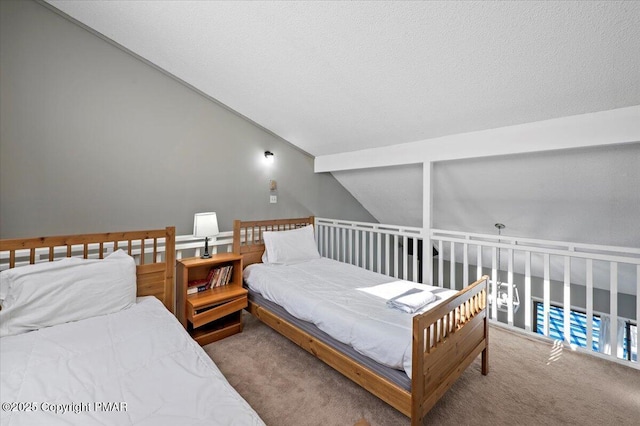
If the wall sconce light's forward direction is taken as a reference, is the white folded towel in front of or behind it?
in front

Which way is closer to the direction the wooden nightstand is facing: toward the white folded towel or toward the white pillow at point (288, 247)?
the white folded towel

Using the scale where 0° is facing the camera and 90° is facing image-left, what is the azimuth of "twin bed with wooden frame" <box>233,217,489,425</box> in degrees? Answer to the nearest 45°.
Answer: approximately 315°

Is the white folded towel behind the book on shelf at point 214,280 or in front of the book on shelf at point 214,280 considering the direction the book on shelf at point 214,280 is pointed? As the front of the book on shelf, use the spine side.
in front

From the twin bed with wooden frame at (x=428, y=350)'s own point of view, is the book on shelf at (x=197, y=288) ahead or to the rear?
to the rear

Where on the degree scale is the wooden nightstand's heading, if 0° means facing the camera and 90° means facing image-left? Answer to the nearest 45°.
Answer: approximately 315°

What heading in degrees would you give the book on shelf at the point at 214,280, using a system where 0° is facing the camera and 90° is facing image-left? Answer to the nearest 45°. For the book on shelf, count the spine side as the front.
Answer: approximately 315°

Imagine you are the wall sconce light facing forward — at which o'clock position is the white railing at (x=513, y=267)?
The white railing is roughly at 11 o'clock from the wall sconce light.
